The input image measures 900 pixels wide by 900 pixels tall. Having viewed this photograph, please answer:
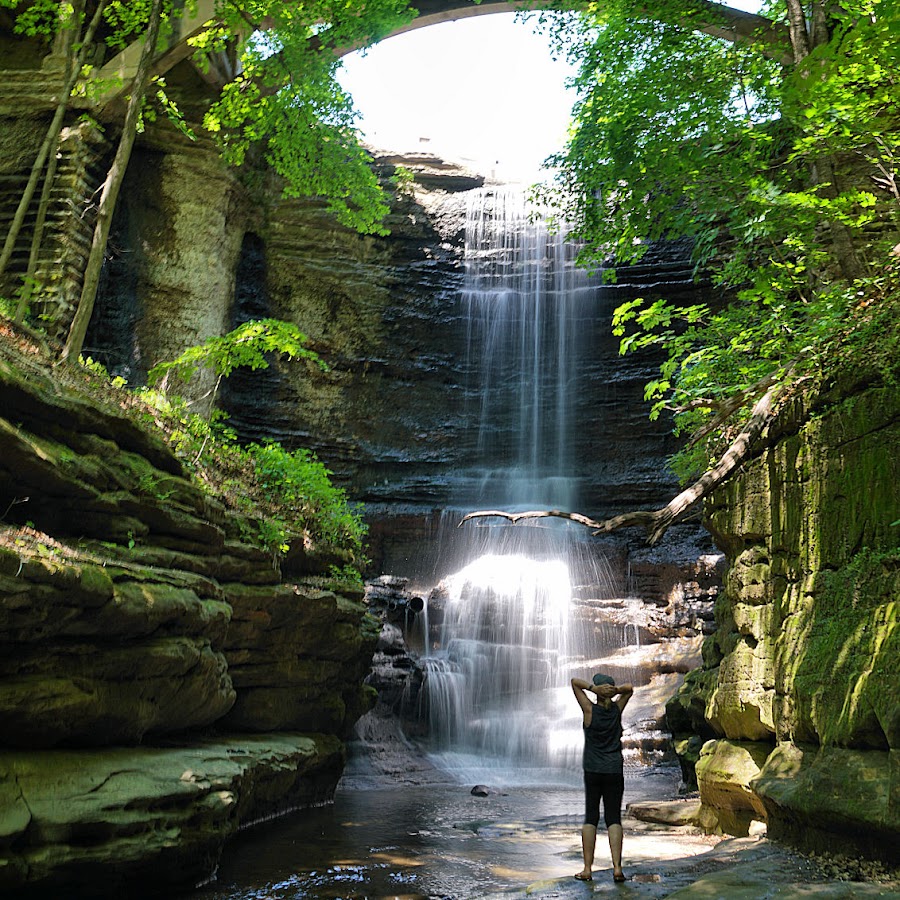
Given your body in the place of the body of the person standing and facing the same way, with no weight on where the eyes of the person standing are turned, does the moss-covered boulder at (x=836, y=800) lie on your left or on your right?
on your right

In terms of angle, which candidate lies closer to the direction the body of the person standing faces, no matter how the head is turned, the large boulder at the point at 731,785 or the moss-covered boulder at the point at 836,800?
the large boulder

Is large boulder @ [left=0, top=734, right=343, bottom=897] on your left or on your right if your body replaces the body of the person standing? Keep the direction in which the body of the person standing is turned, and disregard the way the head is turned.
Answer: on your left

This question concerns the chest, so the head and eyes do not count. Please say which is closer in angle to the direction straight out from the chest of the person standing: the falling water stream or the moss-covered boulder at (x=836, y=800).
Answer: the falling water stream

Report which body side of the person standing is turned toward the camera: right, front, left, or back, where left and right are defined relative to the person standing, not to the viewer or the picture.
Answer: back

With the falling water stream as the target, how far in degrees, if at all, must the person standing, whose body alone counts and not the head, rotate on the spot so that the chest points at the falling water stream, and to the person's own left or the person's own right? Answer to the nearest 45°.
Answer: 0° — they already face it

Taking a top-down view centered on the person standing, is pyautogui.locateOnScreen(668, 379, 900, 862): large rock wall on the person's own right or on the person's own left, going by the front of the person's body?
on the person's own right
